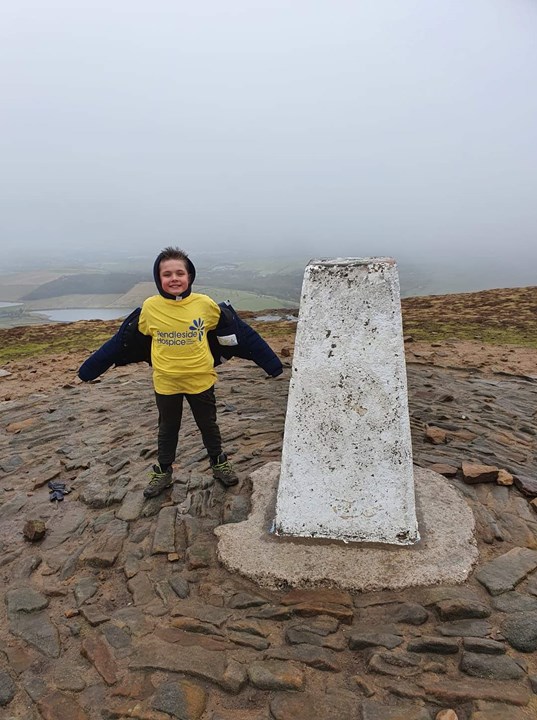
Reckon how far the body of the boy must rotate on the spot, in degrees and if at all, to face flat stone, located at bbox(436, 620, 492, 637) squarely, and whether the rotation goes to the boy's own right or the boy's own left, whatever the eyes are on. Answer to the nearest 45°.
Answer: approximately 45° to the boy's own left

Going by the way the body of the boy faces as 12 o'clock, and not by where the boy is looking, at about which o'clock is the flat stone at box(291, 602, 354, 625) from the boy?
The flat stone is roughly at 11 o'clock from the boy.

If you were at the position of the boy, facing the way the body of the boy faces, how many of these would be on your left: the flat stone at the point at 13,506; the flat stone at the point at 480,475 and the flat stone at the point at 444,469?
2

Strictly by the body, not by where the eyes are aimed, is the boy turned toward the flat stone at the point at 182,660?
yes

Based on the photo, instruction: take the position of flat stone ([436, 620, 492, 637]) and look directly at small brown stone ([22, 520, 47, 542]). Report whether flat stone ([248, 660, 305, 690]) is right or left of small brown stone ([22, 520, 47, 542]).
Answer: left

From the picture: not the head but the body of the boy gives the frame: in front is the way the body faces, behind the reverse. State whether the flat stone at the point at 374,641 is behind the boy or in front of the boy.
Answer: in front

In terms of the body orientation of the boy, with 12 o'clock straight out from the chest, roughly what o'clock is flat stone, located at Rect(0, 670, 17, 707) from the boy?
The flat stone is roughly at 1 o'clock from the boy.

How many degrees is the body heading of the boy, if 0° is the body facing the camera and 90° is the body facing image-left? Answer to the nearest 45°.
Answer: approximately 0°

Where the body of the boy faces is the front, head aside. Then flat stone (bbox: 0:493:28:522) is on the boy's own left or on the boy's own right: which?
on the boy's own right

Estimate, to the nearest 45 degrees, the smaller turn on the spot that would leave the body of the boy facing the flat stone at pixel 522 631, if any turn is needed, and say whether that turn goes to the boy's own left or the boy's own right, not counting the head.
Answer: approximately 45° to the boy's own left

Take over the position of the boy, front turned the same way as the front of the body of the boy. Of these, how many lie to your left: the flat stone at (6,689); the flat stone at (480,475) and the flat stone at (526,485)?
2

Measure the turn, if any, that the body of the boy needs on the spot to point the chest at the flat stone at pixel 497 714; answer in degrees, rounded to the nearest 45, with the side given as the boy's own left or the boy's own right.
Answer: approximately 45° to the boy's own left

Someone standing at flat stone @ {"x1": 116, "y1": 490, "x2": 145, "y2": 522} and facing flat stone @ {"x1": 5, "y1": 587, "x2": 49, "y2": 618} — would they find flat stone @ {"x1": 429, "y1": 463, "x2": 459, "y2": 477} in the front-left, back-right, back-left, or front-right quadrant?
back-left
